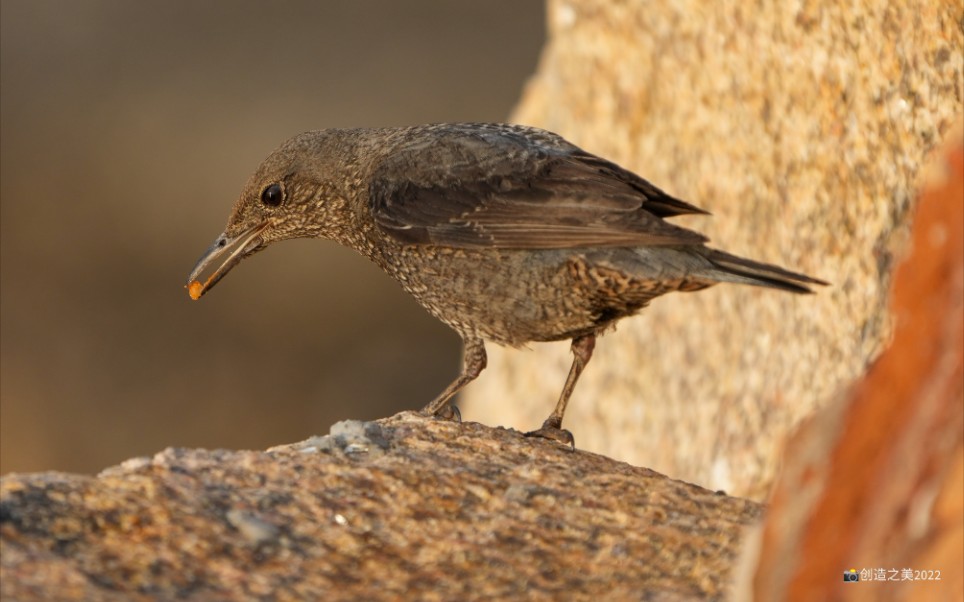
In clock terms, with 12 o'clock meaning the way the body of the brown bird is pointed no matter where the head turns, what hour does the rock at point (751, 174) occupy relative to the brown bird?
The rock is roughly at 5 o'clock from the brown bird.

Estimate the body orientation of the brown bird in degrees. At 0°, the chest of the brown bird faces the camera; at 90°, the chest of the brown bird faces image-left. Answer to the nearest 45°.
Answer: approximately 90°

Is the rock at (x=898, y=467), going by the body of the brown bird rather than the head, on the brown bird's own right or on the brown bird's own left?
on the brown bird's own left
